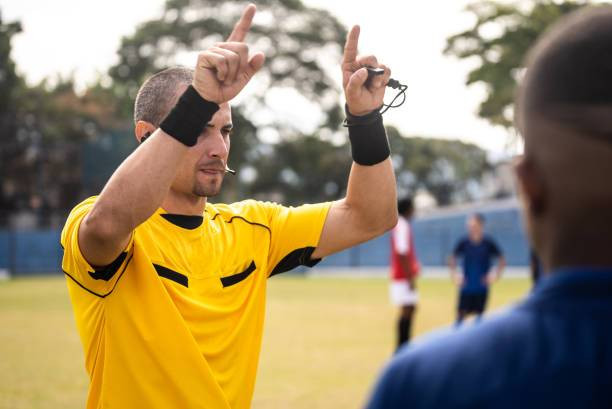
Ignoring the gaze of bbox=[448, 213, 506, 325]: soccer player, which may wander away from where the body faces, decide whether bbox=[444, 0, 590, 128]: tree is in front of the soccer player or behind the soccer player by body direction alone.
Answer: behind

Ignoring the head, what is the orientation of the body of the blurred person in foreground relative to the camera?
away from the camera

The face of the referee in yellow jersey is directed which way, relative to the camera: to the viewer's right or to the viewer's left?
to the viewer's right

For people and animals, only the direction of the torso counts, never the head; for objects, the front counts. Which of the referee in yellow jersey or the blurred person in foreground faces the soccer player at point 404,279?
the blurred person in foreground

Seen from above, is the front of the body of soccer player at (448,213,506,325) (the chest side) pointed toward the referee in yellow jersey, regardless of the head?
yes

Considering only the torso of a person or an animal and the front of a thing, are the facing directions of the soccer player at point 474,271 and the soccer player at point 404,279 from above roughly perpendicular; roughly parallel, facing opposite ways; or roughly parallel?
roughly perpendicular

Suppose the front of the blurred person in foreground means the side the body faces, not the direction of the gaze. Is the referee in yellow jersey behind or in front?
in front

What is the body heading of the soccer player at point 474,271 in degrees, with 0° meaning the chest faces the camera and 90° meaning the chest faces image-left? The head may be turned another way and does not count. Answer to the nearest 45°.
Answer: approximately 0°

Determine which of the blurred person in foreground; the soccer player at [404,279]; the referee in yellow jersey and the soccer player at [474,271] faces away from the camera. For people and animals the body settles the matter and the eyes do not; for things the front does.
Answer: the blurred person in foreground

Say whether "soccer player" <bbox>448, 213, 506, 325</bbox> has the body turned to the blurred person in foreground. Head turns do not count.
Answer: yes

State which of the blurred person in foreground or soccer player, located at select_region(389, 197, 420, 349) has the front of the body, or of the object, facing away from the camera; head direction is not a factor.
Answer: the blurred person in foreground
